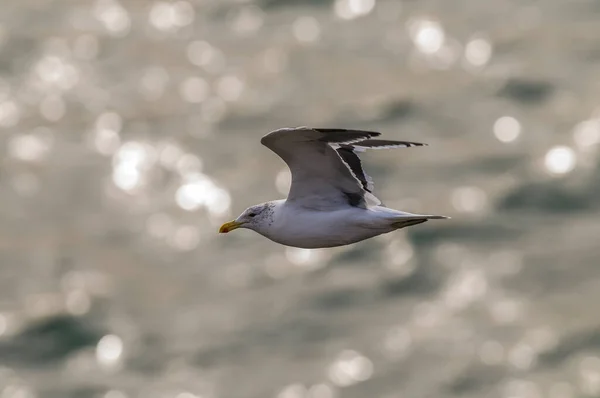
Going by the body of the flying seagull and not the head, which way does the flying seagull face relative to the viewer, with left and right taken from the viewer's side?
facing to the left of the viewer
